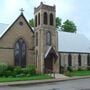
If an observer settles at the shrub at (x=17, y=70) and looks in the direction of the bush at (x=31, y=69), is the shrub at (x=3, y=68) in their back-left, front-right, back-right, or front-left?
back-left

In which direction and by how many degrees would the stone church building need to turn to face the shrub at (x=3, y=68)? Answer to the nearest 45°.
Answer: approximately 45° to its right

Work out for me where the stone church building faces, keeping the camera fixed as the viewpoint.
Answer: facing the viewer

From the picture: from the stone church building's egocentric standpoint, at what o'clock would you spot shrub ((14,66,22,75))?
The shrub is roughly at 1 o'clock from the stone church building.
